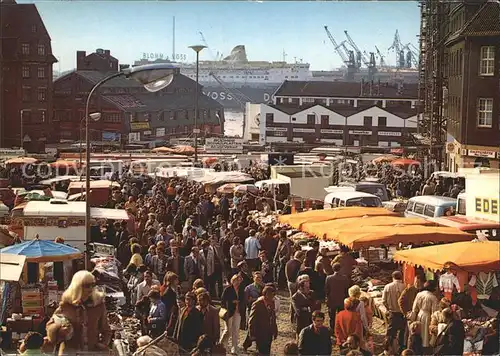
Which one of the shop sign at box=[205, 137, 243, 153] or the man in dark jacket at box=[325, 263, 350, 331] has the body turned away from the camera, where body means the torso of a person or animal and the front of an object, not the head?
the man in dark jacket

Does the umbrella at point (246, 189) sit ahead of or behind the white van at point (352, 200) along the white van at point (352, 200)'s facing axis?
behind

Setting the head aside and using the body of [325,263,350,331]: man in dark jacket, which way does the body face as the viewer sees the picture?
away from the camera

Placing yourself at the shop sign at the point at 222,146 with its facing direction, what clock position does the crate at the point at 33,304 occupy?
The crate is roughly at 12 o'clock from the shop sign.

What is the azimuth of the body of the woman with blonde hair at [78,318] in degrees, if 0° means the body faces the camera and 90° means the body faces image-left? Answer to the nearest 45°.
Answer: approximately 0°

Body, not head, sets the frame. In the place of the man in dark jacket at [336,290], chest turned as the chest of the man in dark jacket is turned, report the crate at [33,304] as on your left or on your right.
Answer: on your left

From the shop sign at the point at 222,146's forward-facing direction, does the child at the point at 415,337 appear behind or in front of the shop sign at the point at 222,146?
in front

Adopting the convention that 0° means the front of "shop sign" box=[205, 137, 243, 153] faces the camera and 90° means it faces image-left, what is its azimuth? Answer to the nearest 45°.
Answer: approximately 0°

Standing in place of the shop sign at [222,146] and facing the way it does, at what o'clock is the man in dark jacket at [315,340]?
The man in dark jacket is roughly at 12 o'clock from the shop sign.

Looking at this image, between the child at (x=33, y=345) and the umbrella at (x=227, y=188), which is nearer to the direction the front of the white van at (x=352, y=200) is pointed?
the child
